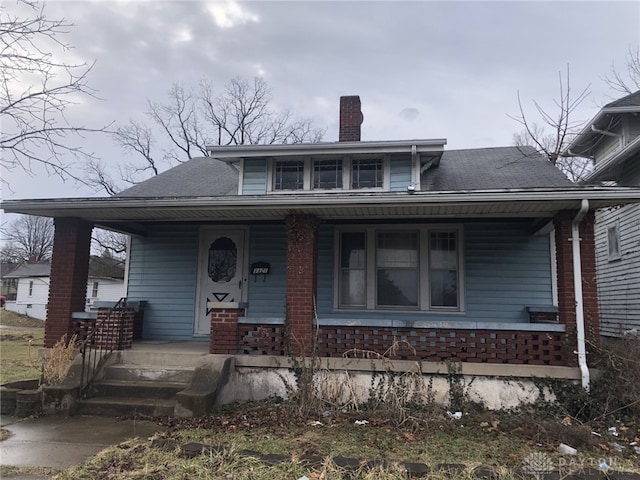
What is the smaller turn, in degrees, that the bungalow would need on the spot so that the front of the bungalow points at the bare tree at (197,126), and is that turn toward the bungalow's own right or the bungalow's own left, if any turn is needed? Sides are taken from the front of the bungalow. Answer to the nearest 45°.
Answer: approximately 135° to the bungalow's own right

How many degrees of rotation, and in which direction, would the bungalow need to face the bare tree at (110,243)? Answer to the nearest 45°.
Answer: approximately 135° to its right

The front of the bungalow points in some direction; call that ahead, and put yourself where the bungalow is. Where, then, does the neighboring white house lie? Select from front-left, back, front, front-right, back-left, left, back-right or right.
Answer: back-right

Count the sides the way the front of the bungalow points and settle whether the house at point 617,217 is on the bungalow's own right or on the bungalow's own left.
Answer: on the bungalow's own left

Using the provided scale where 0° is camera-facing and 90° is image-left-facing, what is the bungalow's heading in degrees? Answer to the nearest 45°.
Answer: approximately 0°
